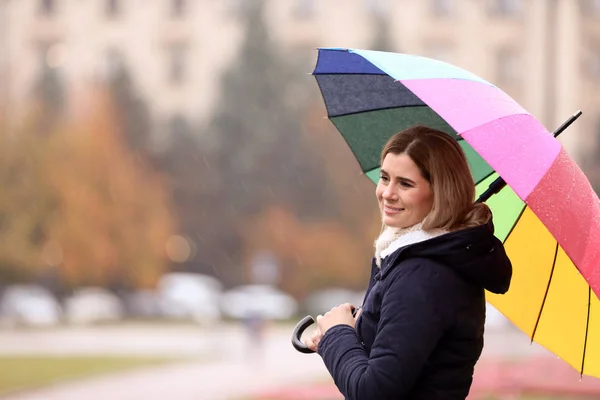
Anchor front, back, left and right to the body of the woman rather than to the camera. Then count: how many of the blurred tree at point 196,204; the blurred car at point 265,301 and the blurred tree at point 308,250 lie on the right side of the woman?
3

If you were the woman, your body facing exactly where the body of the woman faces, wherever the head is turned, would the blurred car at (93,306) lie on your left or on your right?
on your right

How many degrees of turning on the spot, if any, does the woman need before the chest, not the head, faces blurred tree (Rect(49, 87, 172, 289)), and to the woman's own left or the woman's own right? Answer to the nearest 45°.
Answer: approximately 90° to the woman's own right

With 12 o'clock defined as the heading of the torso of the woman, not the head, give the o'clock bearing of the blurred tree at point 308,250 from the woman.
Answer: The blurred tree is roughly at 3 o'clock from the woman.

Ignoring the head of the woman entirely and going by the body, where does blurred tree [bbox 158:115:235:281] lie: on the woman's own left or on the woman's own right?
on the woman's own right

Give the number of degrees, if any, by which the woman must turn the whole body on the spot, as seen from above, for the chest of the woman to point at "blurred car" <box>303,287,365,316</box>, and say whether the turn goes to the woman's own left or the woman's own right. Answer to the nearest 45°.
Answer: approximately 90° to the woman's own right

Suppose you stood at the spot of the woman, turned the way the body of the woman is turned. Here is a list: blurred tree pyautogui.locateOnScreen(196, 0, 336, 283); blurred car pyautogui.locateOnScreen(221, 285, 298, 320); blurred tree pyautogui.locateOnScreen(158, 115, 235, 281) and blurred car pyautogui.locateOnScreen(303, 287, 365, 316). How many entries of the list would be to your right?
4

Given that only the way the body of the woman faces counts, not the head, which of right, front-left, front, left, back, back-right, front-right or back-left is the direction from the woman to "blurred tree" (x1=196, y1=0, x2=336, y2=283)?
right

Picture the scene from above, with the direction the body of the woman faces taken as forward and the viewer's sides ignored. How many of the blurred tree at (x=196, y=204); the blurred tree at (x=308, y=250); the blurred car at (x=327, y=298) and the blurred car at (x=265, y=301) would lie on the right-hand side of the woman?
4

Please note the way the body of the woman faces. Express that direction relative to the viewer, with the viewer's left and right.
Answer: facing to the left of the viewer

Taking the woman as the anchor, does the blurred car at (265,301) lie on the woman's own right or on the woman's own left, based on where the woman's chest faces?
on the woman's own right

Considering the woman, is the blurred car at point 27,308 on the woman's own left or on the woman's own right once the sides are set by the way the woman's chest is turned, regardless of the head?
on the woman's own right
